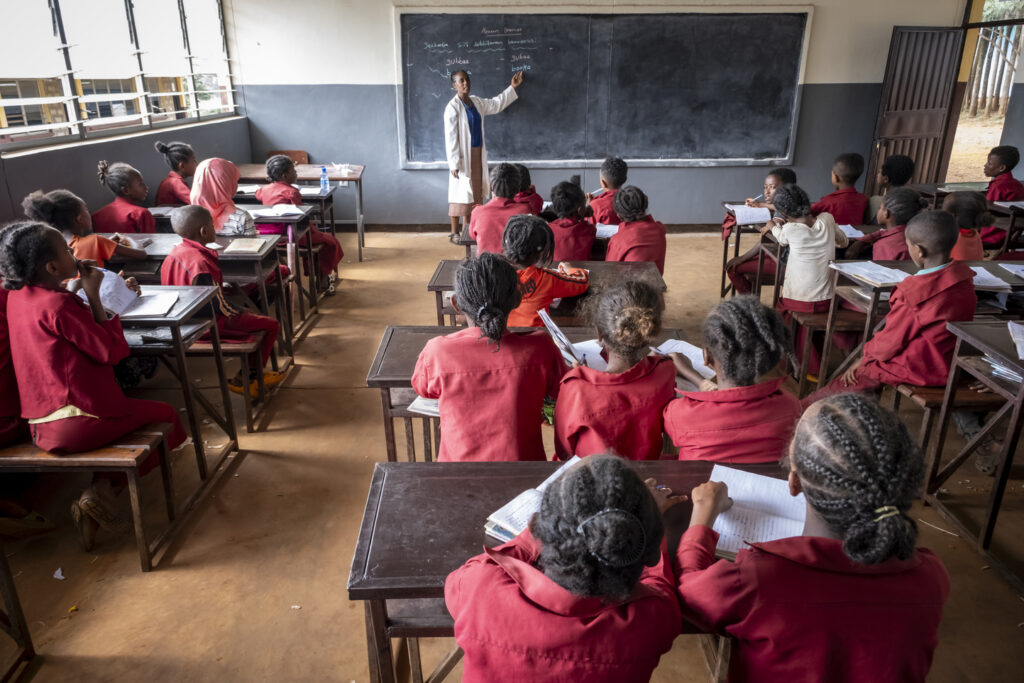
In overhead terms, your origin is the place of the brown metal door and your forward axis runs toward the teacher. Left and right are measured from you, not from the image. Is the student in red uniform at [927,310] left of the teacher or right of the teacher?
left

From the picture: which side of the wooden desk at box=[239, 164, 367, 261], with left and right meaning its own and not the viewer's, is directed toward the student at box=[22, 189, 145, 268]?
front

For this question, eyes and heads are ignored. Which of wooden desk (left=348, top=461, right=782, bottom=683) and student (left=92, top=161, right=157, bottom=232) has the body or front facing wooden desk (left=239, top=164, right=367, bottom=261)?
the student

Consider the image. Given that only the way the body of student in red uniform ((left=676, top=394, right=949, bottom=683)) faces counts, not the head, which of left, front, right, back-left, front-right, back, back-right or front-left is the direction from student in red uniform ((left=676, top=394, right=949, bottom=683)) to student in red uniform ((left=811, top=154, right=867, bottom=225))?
front

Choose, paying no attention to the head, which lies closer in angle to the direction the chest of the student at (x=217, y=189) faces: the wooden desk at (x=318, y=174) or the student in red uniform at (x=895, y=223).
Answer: the wooden desk

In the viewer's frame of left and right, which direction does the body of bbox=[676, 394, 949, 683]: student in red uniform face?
facing away from the viewer

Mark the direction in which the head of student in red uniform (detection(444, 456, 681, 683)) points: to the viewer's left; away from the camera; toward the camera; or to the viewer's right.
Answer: away from the camera

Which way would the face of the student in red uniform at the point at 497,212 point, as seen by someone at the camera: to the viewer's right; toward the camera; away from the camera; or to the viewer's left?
away from the camera

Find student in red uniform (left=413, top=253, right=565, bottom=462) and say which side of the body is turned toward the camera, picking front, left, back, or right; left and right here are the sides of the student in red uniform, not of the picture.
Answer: back

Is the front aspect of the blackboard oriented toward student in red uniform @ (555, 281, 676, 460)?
yes
